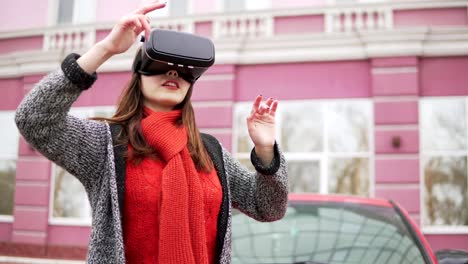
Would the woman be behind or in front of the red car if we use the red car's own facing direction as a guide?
in front

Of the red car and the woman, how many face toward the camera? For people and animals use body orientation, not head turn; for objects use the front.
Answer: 2

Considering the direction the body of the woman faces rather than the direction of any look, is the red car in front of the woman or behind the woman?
behind

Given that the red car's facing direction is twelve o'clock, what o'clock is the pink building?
The pink building is roughly at 6 o'clock from the red car.

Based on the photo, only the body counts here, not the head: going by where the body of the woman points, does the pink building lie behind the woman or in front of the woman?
behind

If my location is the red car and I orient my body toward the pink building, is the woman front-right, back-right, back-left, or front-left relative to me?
back-left

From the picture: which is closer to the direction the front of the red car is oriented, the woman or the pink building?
the woman

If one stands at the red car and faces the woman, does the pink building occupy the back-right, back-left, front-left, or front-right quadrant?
back-right

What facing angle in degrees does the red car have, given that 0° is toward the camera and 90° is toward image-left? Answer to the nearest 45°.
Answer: approximately 0°
